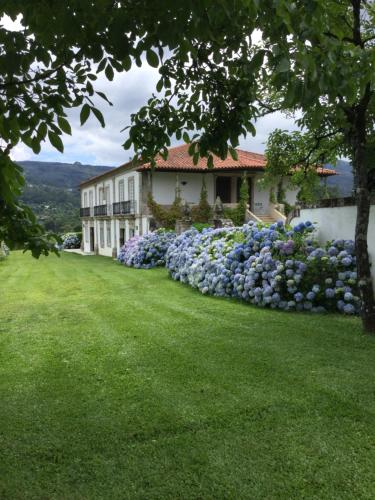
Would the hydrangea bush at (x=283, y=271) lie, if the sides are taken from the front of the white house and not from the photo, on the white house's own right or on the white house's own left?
on the white house's own left

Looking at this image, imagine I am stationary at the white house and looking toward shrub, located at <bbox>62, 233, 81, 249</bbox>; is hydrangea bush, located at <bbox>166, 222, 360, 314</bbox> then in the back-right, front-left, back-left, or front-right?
back-left

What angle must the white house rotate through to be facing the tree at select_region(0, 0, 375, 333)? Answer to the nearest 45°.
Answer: approximately 45° to its left

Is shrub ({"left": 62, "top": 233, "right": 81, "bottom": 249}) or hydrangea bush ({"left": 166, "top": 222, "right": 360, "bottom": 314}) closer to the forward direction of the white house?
the hydrangea bush

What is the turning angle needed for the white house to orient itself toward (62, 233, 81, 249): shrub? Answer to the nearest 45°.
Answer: approximately 90° to its right

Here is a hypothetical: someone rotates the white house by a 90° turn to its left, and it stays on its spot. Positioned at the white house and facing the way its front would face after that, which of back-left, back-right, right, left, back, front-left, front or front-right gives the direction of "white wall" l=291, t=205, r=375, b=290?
front-right
